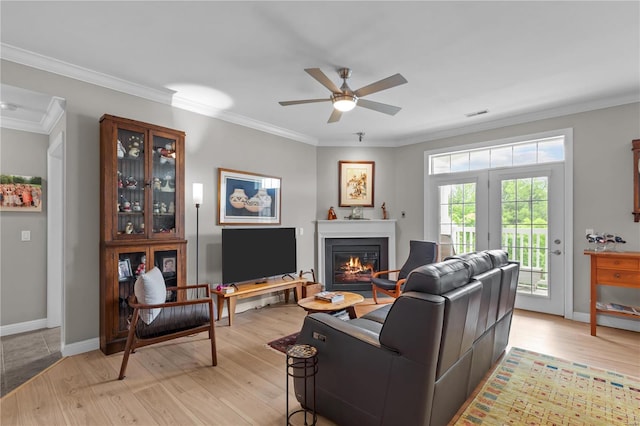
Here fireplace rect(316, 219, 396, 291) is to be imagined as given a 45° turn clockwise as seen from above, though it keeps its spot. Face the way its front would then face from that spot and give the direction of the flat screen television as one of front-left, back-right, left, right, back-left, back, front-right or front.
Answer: front

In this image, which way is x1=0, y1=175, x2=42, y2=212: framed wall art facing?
toward the camera

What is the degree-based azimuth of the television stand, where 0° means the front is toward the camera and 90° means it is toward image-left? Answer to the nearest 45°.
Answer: approximately 315°

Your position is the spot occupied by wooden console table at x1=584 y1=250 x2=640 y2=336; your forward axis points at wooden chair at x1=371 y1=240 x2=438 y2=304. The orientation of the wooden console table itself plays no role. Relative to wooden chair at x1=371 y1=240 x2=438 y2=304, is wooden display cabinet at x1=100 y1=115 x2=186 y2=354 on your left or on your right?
left

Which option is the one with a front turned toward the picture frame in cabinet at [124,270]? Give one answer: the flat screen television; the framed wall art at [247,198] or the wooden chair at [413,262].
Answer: the wooden chair

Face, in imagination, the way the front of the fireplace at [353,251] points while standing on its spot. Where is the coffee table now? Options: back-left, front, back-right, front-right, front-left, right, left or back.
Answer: front

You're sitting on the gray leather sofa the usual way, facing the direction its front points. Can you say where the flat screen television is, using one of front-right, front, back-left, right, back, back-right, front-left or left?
front

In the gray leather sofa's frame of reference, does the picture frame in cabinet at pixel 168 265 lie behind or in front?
in front

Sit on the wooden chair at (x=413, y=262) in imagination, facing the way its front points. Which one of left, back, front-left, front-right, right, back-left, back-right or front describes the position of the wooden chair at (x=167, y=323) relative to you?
front

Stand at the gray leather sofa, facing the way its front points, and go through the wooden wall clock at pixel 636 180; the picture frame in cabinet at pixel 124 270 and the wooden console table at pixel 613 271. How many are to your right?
2

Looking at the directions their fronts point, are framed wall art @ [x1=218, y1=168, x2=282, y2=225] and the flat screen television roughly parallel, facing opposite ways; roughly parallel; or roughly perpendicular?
roughly parallel

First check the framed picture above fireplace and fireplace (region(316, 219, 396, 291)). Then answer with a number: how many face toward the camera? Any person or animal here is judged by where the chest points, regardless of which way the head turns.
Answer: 2

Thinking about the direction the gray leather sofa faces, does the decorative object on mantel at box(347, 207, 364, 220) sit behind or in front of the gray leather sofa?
in front

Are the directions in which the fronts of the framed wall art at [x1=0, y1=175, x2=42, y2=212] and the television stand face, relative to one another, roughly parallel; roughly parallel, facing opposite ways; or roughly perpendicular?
roughly parallel

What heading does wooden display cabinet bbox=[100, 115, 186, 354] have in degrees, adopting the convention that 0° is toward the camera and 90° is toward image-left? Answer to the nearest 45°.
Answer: approximately 315°

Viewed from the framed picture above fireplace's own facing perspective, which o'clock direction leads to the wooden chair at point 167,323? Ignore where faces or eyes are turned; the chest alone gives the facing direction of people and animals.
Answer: The wooden chair is roughly at 1 o'clock from the framed picture above fireplace.
